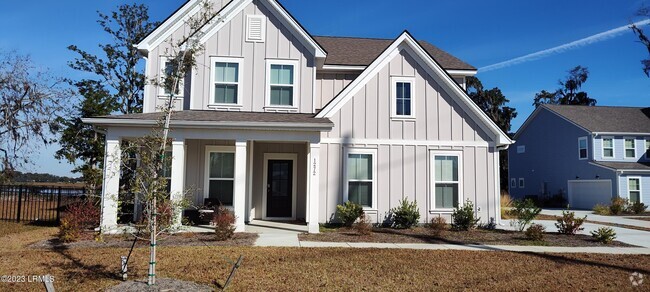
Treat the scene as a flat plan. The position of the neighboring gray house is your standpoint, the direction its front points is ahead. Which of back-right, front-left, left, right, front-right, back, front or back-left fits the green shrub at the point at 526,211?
front-right

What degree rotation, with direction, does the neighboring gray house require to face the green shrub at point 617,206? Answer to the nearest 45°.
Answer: approximately 45° to its right

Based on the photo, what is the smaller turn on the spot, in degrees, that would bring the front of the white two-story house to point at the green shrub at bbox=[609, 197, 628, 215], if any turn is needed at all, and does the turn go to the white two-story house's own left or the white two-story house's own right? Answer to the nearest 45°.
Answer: approximately 135° to the white two-story house's own left

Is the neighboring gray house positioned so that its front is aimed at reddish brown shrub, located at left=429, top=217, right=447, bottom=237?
no

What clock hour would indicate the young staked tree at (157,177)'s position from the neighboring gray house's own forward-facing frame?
The young staked tree is roughly at 2 o'clock from the neighboring gray house.

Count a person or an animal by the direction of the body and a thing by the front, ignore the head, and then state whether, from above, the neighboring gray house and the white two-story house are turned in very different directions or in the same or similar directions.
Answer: same or similar directions

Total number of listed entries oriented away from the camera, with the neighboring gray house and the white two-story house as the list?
0

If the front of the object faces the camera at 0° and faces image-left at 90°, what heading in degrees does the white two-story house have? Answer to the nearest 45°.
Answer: approximately 0°

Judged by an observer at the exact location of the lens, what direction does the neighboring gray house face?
facing the viewer and to the right of the viewer

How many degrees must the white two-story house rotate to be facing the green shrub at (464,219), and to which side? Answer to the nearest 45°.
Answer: approximately 90° to its left

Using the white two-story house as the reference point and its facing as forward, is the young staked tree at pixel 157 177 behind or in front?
in front

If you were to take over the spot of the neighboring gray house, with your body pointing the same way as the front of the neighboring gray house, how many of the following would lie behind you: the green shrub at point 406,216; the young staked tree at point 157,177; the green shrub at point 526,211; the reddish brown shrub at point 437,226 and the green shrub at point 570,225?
0

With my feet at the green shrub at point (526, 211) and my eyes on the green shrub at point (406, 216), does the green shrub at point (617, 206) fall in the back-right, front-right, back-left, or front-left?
back-right

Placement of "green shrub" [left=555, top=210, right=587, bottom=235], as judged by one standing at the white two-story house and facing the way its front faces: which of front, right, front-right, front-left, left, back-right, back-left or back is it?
left
